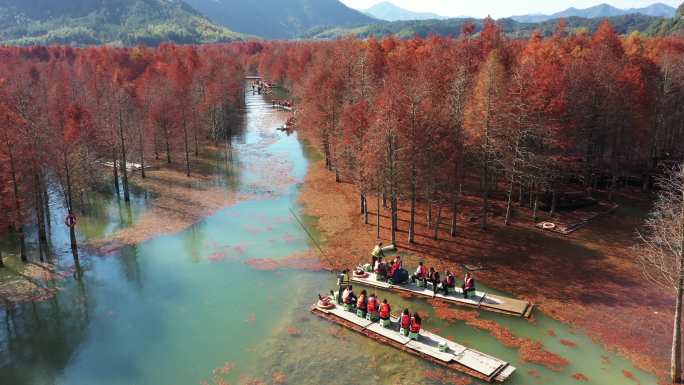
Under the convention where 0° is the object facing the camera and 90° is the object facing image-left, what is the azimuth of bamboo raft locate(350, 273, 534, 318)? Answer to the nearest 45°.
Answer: approximately 315°

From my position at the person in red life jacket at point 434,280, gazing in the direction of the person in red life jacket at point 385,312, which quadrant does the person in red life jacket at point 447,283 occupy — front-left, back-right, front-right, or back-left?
back-left

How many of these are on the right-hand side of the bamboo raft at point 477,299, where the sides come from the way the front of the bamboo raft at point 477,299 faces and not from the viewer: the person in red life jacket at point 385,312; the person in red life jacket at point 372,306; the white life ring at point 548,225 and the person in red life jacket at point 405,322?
3

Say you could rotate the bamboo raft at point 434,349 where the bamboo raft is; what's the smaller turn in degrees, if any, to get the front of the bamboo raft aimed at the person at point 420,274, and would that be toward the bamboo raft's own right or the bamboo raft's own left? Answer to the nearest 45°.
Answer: approximately 135° to the bamboo raft's own left
